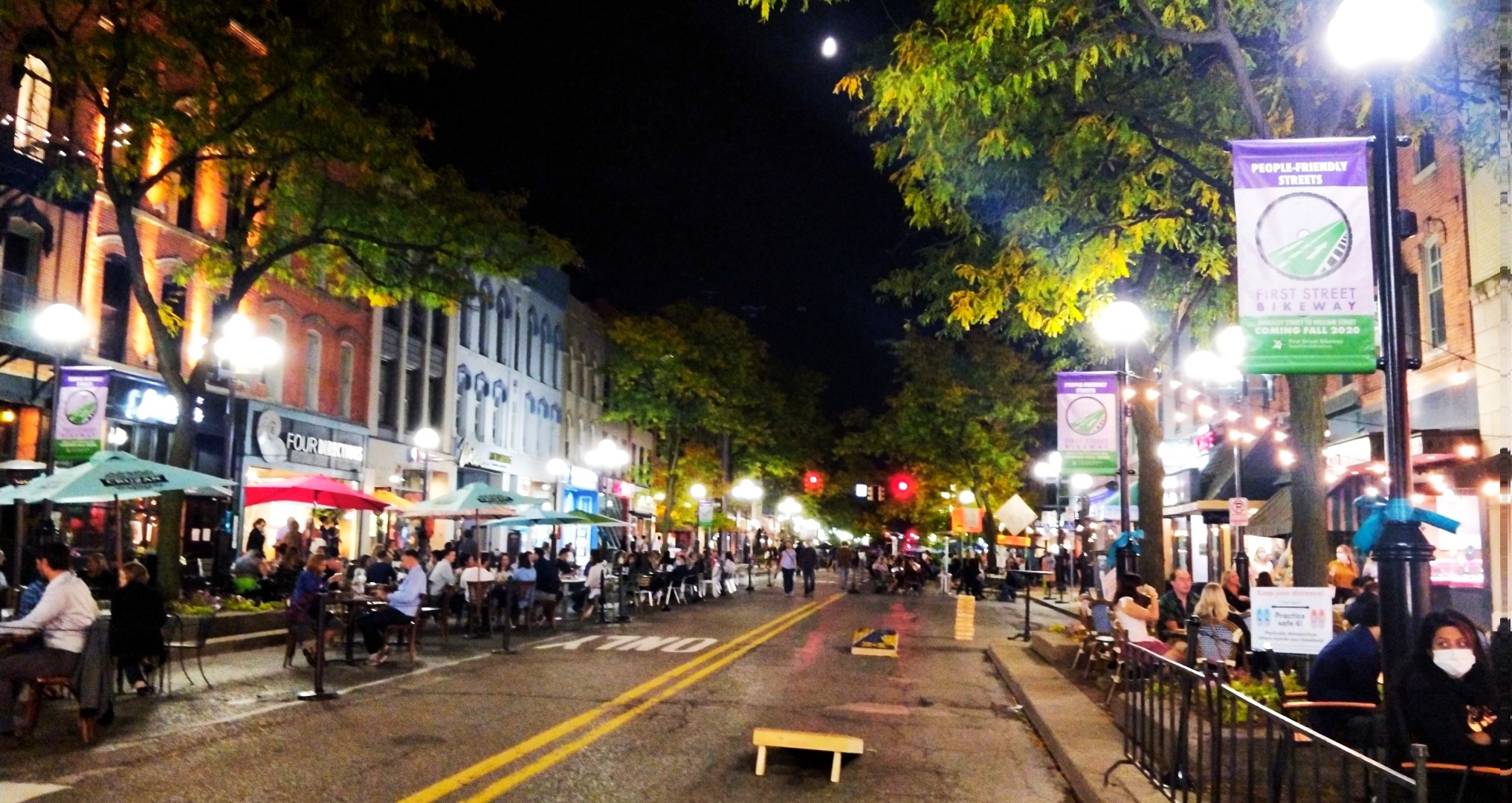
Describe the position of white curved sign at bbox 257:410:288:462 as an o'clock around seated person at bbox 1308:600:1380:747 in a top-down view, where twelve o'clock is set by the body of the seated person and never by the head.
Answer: The white curved sign is roughly at 7 o'clock from the seated person.

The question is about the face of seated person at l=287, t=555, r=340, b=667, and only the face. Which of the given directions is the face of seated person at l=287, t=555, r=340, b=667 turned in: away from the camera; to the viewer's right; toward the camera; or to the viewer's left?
to the viewer's right

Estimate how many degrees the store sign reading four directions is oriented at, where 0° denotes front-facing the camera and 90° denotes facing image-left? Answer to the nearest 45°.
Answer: approximately 315°

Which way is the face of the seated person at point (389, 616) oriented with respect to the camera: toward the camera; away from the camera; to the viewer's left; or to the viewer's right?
to the viewer's left

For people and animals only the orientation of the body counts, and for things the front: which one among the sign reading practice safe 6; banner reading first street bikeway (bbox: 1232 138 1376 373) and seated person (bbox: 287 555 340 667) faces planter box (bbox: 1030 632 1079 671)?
the seated person

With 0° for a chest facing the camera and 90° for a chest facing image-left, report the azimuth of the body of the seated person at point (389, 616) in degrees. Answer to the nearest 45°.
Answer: approximately 90°

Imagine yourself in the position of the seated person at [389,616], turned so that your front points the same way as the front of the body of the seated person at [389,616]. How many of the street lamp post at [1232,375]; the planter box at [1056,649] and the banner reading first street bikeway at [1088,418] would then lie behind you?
3

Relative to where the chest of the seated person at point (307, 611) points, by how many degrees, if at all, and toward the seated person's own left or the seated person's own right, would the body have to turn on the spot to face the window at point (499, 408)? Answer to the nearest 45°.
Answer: approximately 90° to the seated person's own left

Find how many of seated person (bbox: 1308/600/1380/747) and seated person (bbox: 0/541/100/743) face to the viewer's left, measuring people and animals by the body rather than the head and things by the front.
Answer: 1

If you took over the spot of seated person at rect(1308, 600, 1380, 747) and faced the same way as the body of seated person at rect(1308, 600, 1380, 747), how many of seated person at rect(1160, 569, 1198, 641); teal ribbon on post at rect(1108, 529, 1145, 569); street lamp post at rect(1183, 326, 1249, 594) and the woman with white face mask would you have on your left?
3

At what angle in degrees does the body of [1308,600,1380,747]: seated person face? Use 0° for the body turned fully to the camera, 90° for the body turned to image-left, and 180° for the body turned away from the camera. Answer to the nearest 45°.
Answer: approximately 270°

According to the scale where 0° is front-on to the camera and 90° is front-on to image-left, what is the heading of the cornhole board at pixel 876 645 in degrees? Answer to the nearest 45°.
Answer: approximately 0°

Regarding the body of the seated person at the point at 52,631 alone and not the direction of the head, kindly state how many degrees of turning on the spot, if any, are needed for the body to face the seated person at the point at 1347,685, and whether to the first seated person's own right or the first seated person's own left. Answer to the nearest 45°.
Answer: approximately 135° to the first seated person's own left
